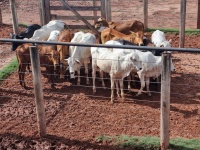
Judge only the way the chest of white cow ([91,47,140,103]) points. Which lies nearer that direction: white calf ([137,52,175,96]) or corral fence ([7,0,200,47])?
the white calf

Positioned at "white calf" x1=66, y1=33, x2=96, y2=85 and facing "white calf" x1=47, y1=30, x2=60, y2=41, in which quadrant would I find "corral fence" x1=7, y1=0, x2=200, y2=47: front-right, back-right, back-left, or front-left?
front-right

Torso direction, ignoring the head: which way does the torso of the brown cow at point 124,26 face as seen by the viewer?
to the viewer's left

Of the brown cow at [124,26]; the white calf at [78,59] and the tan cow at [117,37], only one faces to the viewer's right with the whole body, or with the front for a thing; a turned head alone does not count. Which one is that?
the tan cow

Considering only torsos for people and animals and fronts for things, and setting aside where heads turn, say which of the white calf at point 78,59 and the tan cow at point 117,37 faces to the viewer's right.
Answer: the tan cow

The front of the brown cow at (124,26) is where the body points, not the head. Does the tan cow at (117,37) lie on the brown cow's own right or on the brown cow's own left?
on the brown cow's own left

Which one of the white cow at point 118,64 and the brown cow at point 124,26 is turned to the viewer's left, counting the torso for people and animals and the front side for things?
the brown cow

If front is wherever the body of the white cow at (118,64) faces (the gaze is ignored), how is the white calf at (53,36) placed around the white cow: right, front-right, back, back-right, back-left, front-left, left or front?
back
